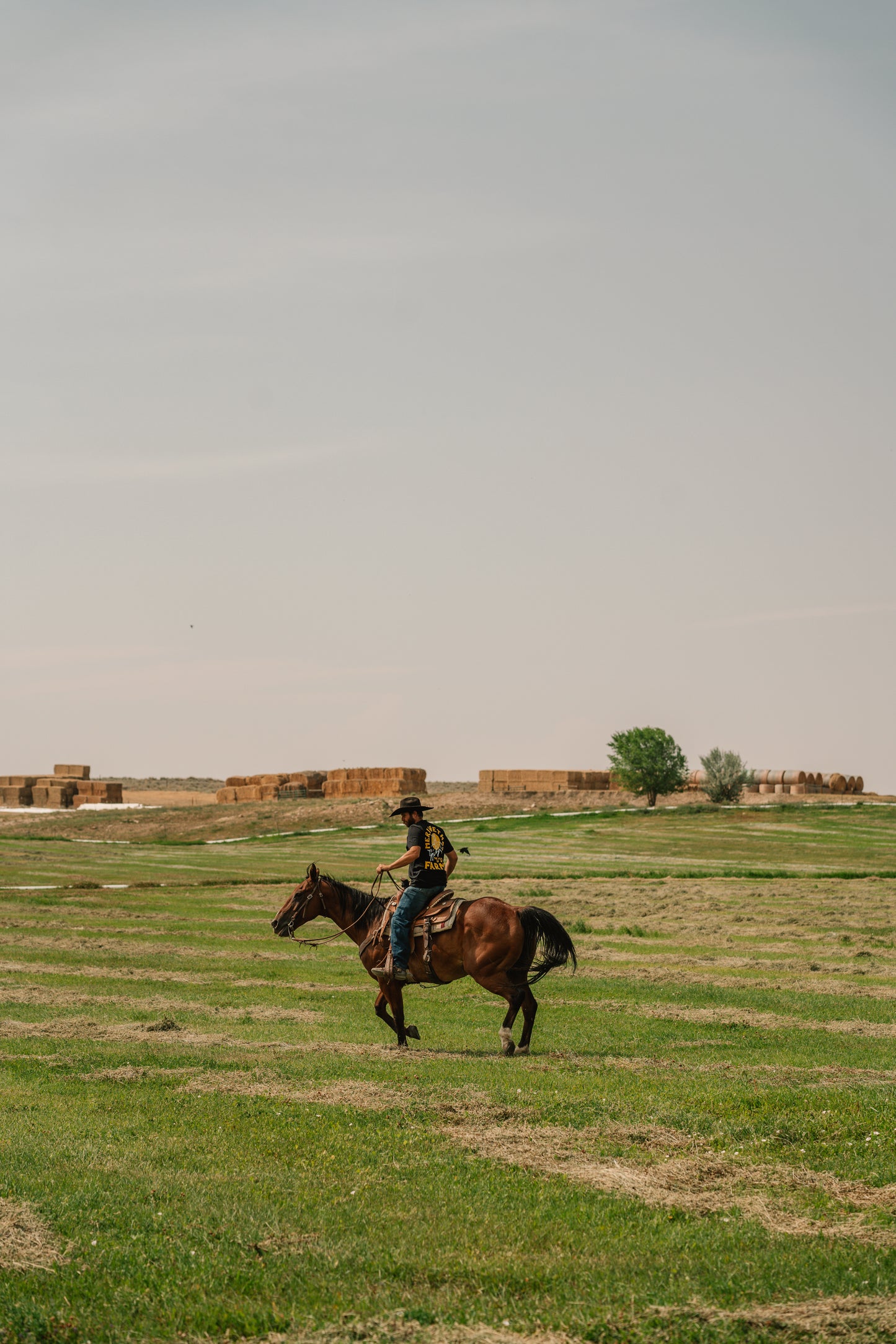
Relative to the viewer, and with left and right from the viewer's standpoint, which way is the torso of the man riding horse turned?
facing away from the viewer and to the left of the viewer

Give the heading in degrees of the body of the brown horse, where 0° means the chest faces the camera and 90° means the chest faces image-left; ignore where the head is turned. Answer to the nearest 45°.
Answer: approximately 90°
